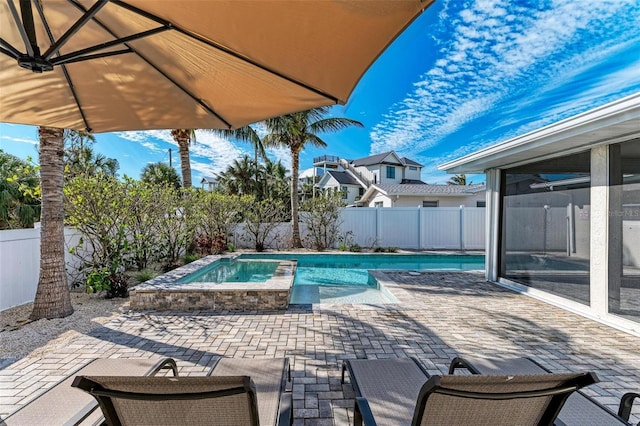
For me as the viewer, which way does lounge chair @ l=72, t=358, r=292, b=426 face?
facing away from the viewer

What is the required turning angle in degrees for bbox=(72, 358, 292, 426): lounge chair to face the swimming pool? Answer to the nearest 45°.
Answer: approximately 45° to its right

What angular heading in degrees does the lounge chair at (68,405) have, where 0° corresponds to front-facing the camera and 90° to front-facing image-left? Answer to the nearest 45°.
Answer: approximately 225°

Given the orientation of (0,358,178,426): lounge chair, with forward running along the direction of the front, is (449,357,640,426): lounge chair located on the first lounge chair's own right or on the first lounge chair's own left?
on the first lounge chair's own right

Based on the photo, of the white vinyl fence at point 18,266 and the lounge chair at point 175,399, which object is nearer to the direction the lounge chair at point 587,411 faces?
the white vinyl fence

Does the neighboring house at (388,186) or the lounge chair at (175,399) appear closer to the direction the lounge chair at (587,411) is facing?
the neighboring house

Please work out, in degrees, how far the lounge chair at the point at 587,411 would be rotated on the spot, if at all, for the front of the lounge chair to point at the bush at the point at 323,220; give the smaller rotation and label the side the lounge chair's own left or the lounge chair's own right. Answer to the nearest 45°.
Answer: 0° — it already faces it

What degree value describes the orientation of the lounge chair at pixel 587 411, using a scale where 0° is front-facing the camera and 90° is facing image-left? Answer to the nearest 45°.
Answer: approximately 135°

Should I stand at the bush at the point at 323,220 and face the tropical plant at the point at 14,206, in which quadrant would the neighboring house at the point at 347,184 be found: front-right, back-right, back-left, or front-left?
back-right
